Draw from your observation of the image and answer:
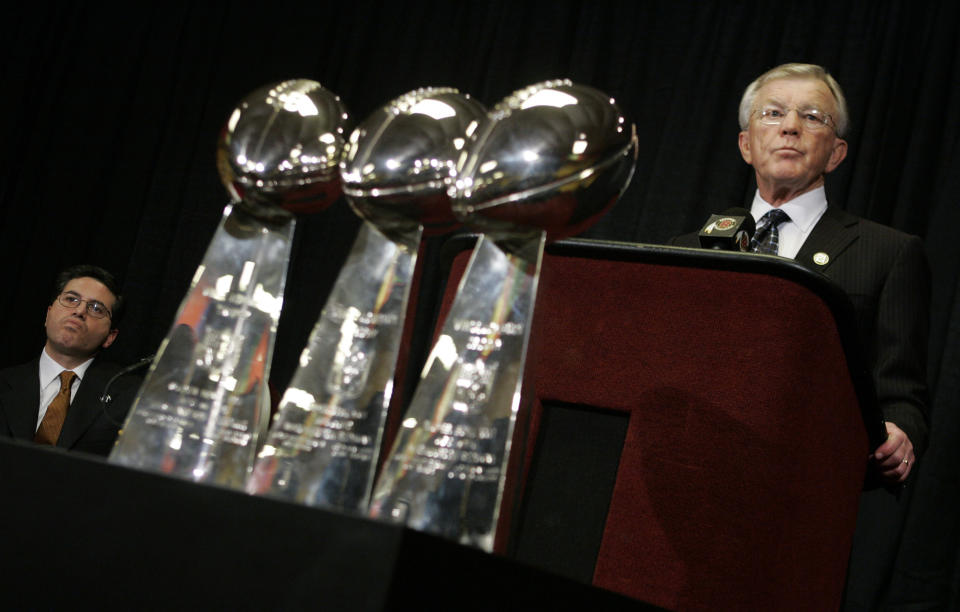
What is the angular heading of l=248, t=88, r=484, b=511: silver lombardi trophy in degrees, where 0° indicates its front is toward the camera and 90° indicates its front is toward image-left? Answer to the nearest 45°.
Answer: approximately 0°

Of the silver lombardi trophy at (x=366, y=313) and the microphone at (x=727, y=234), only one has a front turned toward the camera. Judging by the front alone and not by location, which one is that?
the silver lombardi trophy

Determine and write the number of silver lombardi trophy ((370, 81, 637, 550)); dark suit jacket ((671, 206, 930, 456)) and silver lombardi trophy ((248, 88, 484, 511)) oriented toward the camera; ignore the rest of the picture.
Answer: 3

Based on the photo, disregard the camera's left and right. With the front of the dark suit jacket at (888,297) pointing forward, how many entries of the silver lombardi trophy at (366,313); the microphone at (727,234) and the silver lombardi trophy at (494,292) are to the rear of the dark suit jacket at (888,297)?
0

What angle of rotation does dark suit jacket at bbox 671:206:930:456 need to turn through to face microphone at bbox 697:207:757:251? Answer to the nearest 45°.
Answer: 0° — it already faces it

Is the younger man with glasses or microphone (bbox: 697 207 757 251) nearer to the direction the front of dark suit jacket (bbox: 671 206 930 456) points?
the microphone

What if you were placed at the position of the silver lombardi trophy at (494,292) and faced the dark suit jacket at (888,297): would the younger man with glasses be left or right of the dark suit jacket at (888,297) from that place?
left

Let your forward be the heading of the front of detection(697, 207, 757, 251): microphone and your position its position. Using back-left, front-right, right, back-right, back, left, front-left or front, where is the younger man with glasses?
left

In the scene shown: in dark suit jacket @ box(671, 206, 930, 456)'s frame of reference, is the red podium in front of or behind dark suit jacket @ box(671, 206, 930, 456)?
in front

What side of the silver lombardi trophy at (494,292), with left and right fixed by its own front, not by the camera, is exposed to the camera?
front

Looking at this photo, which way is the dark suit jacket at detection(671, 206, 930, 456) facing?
toward the camera

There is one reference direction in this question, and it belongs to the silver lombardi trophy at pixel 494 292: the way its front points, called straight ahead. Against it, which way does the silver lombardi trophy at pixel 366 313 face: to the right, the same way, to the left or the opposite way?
the same way
